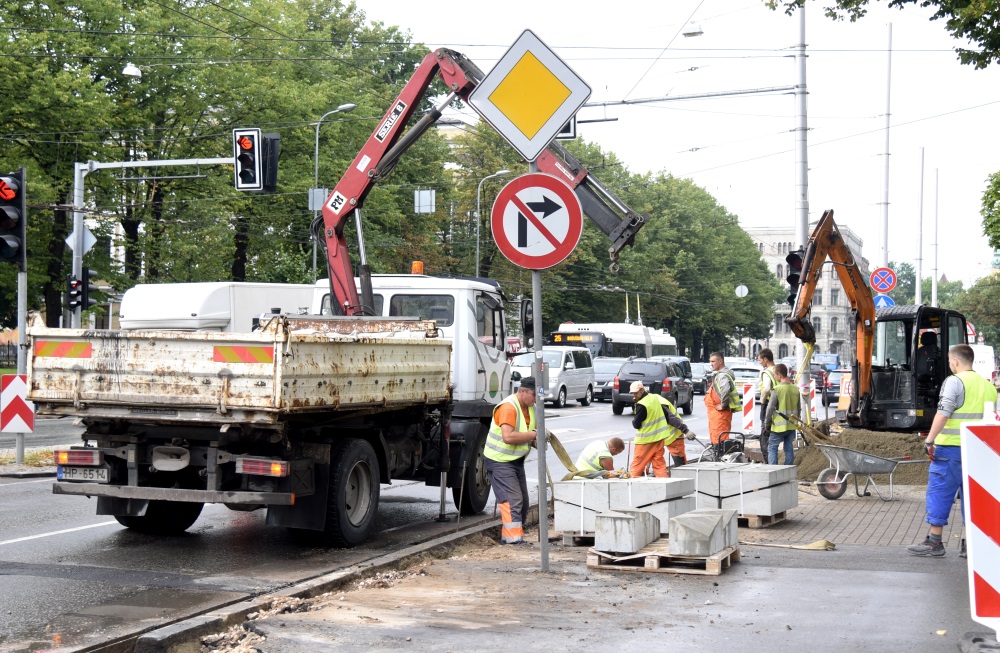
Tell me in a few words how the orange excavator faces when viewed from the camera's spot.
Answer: facing the viewer and to the left of the viewer

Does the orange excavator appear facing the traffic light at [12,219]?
yes

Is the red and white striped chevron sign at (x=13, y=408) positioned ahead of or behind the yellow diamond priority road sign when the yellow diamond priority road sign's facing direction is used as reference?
behind

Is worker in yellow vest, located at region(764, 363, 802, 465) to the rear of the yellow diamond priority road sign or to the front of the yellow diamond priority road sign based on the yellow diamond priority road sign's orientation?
to the rear

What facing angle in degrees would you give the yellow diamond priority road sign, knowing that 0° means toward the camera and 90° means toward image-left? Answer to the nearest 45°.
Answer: approximately 0°

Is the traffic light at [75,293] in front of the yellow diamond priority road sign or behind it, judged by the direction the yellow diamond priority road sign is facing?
behind

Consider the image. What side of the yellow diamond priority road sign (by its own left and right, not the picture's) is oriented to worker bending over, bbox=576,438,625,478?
back

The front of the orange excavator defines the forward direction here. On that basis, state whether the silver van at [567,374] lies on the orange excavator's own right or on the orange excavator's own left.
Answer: on the orange excavator's own right

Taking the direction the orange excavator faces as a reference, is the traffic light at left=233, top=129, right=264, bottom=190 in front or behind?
in front
